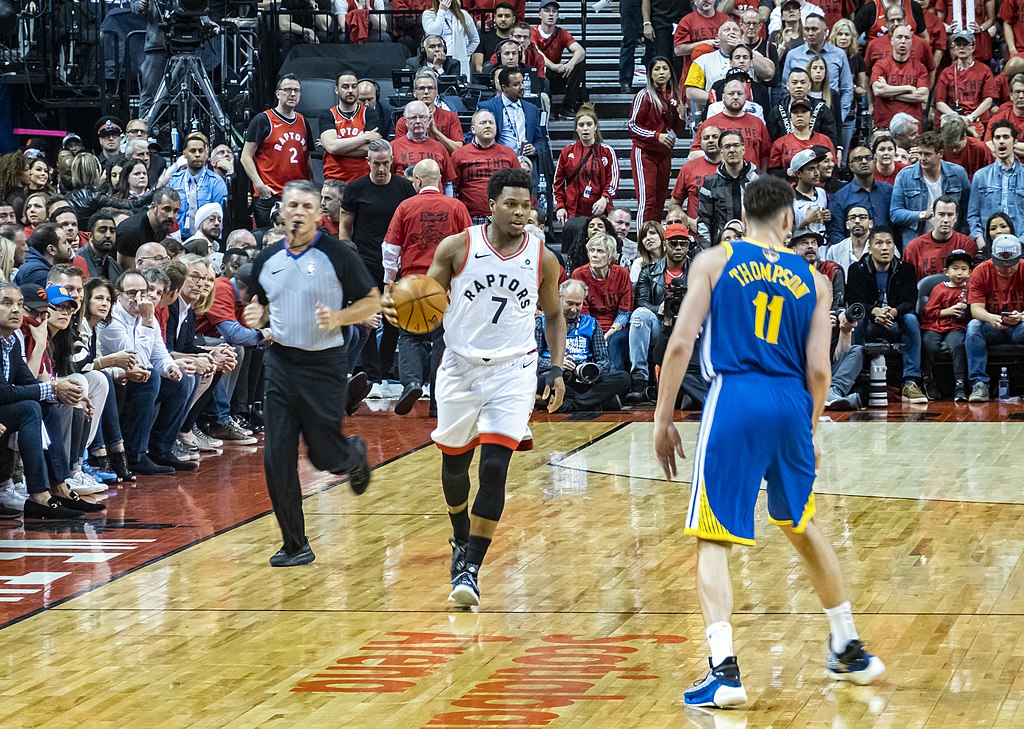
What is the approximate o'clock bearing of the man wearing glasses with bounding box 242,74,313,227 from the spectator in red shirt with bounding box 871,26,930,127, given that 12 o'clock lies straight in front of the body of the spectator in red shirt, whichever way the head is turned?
The man wearing glasses is roughly at 2 o'clock from the spectator in red shirt.

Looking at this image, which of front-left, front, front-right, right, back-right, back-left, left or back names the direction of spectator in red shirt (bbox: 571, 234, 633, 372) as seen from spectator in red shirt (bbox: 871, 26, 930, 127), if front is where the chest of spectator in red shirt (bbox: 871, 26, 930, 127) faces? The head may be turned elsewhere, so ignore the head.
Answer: front-right

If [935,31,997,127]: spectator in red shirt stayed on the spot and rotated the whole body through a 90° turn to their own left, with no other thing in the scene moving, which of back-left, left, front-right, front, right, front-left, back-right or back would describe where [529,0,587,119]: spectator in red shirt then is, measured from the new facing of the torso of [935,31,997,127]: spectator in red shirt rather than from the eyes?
back

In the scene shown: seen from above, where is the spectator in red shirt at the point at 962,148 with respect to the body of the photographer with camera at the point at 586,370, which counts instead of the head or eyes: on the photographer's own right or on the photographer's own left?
on the photographer's own left

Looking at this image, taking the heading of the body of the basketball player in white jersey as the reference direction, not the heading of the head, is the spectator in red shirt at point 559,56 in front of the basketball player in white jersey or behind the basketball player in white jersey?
behind

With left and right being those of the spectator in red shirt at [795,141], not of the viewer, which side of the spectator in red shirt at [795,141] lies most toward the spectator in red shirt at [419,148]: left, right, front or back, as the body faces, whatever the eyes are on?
right

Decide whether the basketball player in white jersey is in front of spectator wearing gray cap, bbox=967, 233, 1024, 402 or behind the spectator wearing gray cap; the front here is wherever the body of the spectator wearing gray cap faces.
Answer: in front

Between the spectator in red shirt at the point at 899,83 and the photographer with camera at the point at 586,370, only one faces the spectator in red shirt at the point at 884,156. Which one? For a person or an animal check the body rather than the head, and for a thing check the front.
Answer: the spectator in red shirt at the point at 899,83

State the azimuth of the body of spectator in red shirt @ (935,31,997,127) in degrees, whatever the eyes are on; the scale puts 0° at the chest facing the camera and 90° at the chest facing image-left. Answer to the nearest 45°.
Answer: approximately 0°

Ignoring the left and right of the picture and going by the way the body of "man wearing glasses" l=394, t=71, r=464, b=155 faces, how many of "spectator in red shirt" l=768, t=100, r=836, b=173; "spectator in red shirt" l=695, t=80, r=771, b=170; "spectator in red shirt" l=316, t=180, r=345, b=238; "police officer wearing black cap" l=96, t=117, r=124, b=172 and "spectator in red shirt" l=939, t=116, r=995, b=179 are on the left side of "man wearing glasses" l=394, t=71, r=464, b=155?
3

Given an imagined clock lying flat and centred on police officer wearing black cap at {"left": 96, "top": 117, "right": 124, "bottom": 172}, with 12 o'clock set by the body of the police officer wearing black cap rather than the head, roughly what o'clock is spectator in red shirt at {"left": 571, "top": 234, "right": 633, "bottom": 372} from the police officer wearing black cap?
The spectator in red shirt is roughly at 10 o'clock from the police officer wearing black cap.

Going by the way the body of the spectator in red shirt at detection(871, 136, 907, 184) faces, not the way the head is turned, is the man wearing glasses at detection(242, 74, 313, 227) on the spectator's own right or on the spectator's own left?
on the spectator's own right

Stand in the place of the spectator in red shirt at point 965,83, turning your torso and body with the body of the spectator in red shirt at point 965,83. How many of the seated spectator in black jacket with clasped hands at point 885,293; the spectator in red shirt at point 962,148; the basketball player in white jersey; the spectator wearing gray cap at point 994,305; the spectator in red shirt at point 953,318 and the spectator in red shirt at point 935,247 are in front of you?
6

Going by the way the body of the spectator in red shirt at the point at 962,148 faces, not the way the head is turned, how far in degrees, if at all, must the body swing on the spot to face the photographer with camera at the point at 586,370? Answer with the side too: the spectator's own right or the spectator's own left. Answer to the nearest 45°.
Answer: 0° — they already face them

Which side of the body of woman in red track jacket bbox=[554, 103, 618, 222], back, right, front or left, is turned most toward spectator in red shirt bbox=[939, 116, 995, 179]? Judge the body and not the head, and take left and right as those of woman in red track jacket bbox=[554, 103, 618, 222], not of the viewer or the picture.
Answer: left
